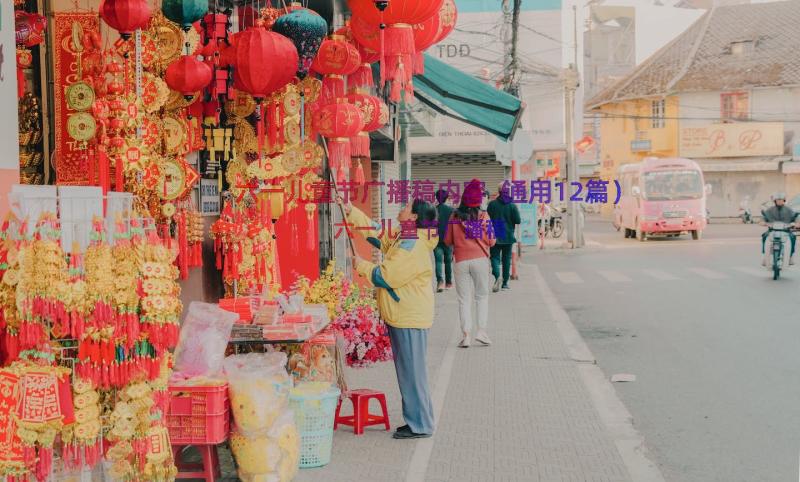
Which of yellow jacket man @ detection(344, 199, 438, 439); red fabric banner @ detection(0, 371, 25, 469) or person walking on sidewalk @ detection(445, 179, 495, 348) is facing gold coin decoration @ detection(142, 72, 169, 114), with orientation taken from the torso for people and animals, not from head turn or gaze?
the yellow jacket man

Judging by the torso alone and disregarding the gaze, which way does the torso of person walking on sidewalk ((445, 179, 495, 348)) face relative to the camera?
away from the camera

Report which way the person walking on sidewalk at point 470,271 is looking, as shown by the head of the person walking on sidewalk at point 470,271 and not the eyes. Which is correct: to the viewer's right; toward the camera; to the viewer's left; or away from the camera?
away from the camera

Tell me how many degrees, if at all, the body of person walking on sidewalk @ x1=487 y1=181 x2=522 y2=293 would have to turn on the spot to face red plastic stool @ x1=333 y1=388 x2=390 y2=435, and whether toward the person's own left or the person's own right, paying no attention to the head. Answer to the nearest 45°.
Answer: approximately 180°

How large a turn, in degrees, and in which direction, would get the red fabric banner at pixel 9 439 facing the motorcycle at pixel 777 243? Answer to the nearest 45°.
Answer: approximately 135° to its left

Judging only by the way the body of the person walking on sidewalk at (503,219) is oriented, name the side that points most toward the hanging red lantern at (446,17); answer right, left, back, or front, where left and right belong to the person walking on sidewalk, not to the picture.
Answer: back

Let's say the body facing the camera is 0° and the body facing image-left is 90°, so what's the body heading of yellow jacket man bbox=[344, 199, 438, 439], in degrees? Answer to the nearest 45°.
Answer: approximately 90°

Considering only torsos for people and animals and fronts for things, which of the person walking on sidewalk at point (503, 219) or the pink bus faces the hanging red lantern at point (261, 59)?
the pink bus

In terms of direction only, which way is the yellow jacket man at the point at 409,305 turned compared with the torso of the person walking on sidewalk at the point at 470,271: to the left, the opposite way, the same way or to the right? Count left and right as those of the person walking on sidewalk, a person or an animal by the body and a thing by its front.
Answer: to the left

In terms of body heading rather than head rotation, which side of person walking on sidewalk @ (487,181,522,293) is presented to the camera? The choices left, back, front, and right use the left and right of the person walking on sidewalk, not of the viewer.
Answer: back

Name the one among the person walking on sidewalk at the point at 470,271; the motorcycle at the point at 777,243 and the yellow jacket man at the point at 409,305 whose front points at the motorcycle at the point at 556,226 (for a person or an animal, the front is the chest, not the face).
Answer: the person walking on sidewalk
